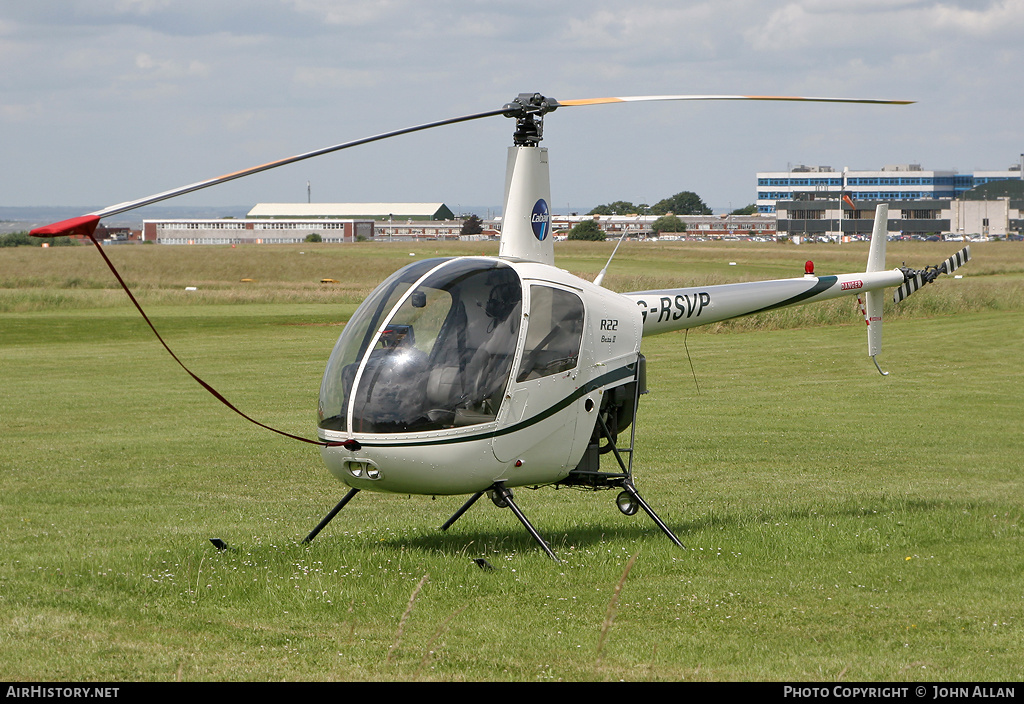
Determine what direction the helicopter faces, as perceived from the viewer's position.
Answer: facing the viewer and to the left of the viewer
